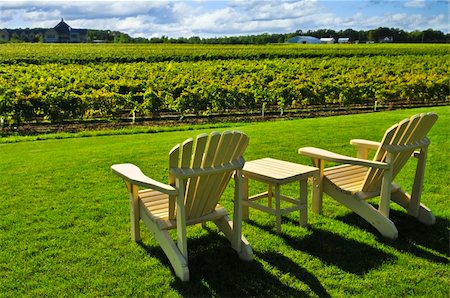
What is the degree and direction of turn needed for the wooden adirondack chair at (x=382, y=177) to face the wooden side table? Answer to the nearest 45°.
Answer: approximately 45° to its left

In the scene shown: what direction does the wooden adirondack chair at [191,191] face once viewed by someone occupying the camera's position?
facing away from the viewer and to the left of the viewer

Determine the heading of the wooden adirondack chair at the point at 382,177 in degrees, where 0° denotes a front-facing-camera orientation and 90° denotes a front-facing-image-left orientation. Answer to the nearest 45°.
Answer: approximately 135°

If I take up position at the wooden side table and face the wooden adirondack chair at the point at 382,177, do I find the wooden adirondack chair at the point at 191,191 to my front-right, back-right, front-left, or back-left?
back-right

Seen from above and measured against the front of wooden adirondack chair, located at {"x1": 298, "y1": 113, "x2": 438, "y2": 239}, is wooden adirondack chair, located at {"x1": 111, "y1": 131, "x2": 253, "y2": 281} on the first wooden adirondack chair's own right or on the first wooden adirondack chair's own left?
on the first wooden adirondack chair's own left

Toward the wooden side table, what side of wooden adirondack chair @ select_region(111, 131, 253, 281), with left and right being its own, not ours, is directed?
right

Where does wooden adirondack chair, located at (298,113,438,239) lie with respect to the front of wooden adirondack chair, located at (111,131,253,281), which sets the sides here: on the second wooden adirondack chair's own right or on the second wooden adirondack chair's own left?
on the second wooden adirondack chair's own right
